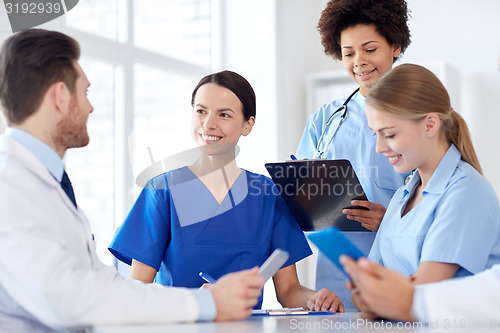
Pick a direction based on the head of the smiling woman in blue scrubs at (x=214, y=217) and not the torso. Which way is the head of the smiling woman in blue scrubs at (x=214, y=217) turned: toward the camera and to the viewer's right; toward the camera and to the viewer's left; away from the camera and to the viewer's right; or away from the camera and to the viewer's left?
toward the camera and to the viewer's left

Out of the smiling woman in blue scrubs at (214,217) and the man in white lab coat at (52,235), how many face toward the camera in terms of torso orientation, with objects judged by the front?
1

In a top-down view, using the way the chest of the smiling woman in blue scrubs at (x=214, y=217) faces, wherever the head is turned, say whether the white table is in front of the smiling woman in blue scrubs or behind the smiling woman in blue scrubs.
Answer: in front

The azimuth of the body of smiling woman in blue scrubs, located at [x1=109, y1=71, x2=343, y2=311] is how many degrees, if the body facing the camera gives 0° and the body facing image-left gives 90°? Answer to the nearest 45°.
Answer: approximately 0°

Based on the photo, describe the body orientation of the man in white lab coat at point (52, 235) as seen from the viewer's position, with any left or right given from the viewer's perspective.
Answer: facing to the right of the viewer

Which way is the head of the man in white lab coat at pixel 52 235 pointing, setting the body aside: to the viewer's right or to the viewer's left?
to the viewer's right

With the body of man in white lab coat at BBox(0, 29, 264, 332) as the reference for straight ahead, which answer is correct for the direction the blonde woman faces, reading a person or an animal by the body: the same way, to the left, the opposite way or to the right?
the opposite way

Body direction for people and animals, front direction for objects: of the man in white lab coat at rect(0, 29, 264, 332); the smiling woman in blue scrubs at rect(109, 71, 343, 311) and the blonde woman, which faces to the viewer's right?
the man in white lab coat

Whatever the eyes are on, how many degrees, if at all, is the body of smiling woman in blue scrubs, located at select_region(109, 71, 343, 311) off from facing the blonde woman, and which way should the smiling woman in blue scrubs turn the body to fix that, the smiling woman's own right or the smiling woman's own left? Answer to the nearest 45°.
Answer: approximately 45° to the smiling woman's own left
